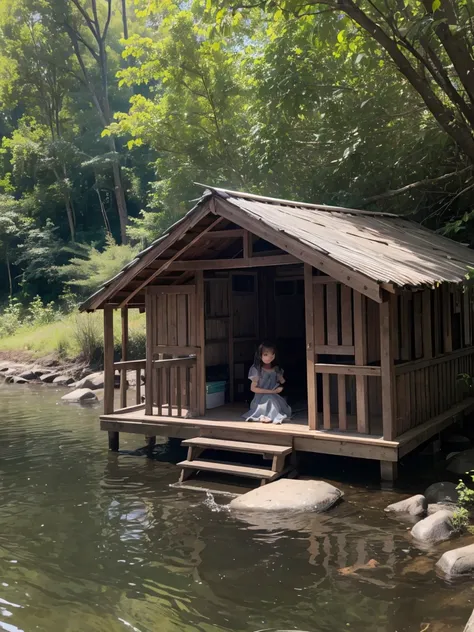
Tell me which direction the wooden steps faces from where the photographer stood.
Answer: facing the viewer and to the left of the viewer

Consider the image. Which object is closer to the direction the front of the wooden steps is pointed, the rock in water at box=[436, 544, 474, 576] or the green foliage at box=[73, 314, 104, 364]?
the rock in water

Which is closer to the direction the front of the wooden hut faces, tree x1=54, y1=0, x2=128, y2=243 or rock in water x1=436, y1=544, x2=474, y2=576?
the rock in water

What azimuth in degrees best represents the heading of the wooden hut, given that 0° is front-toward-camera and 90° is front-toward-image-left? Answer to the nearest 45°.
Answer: approximately 45°

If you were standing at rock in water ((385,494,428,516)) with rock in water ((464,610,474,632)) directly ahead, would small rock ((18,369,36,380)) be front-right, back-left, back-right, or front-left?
back-right

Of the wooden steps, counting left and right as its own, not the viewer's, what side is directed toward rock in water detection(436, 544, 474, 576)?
left

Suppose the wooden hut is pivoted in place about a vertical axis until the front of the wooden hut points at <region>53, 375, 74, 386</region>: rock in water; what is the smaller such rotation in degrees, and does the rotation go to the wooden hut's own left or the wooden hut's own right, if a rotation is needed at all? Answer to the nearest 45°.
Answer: approximately 90° to the wooden hut's own right

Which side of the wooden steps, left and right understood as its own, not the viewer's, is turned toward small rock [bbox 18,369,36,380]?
right
